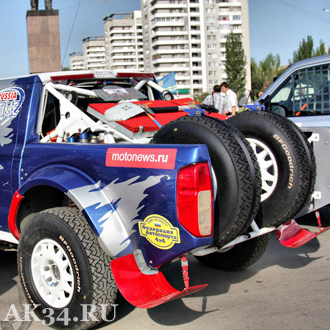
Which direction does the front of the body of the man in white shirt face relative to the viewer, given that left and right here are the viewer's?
facing the viewer and to the left of the viewer

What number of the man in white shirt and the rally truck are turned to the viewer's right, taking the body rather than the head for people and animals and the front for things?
0

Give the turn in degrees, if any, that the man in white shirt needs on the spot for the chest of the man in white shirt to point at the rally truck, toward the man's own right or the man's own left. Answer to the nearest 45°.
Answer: approximately 45° to the man's own left

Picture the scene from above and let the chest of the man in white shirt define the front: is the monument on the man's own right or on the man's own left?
on the man's own right

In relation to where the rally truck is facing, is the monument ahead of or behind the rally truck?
ahead

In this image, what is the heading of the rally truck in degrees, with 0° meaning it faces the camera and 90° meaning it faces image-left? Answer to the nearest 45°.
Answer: approximately 135°

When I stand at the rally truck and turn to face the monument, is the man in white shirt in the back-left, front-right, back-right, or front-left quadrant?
front-right

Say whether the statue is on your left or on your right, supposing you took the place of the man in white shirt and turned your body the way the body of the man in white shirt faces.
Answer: on your right

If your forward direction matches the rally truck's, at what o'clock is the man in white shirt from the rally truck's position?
The man in white shirt is roughly at 2 o'clock from the rally truck.
